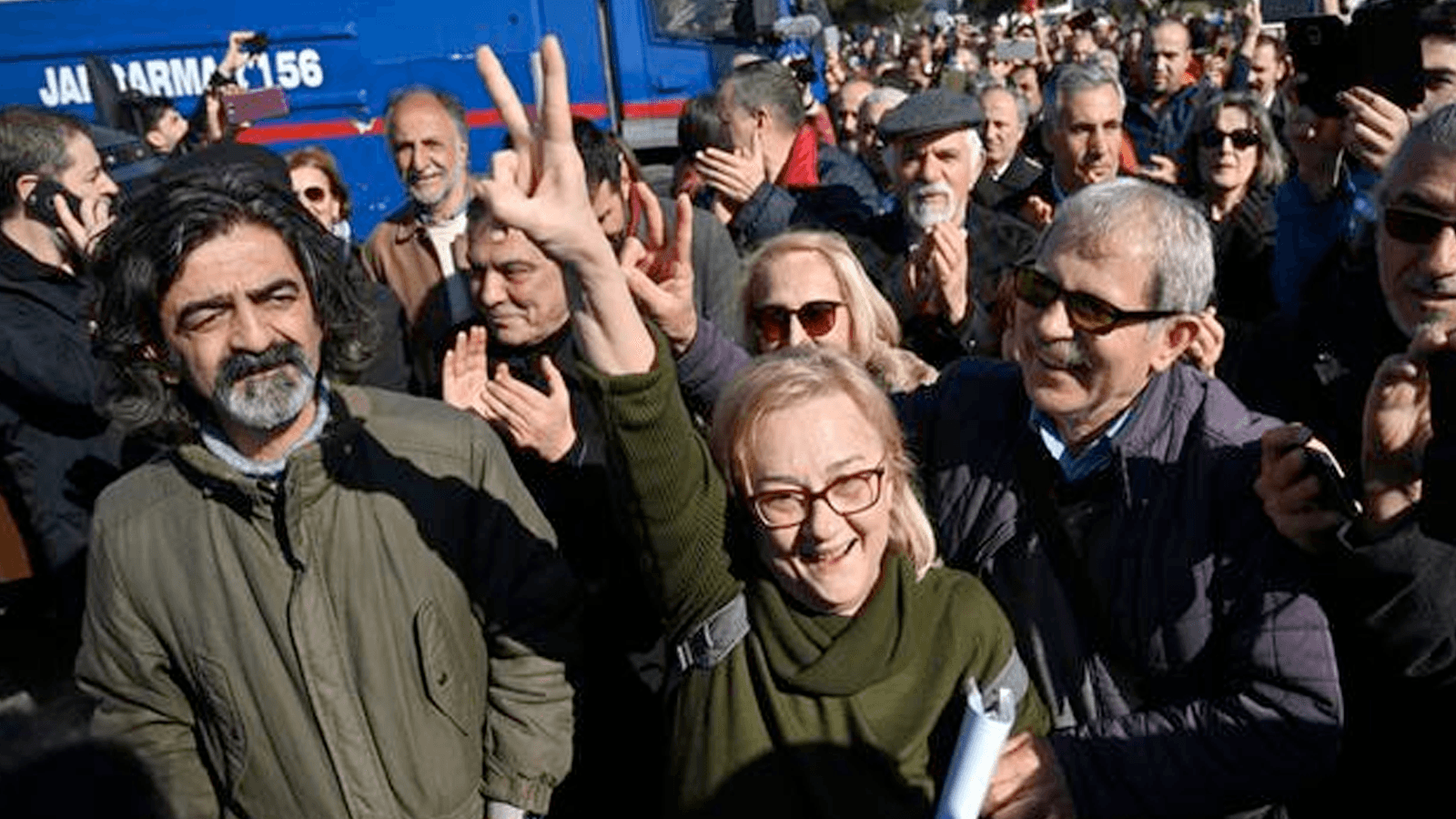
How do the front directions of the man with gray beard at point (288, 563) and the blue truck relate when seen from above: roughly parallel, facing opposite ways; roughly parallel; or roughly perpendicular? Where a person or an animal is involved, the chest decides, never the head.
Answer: roughly perpendicular

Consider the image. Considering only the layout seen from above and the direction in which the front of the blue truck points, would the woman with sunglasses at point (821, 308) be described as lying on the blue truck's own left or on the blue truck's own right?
on the blue truck's own right

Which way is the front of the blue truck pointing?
to the viewer's right

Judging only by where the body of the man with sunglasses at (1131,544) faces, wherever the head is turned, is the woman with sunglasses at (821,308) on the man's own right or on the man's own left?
on the man's own right

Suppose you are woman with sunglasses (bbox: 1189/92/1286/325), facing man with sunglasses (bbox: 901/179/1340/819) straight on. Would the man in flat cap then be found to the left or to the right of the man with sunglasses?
right

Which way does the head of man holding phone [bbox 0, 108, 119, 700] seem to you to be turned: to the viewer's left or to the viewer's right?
to the viewer's right
